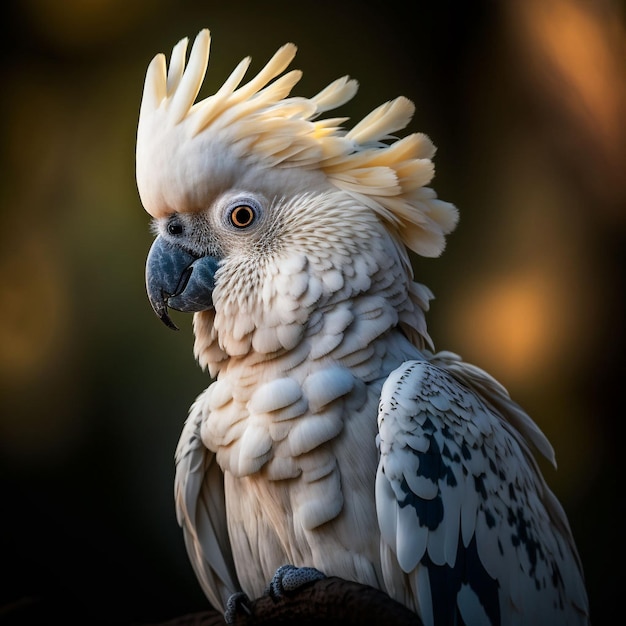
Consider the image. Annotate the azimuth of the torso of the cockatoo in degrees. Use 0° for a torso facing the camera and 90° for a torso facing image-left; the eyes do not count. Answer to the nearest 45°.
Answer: approximately 45°
